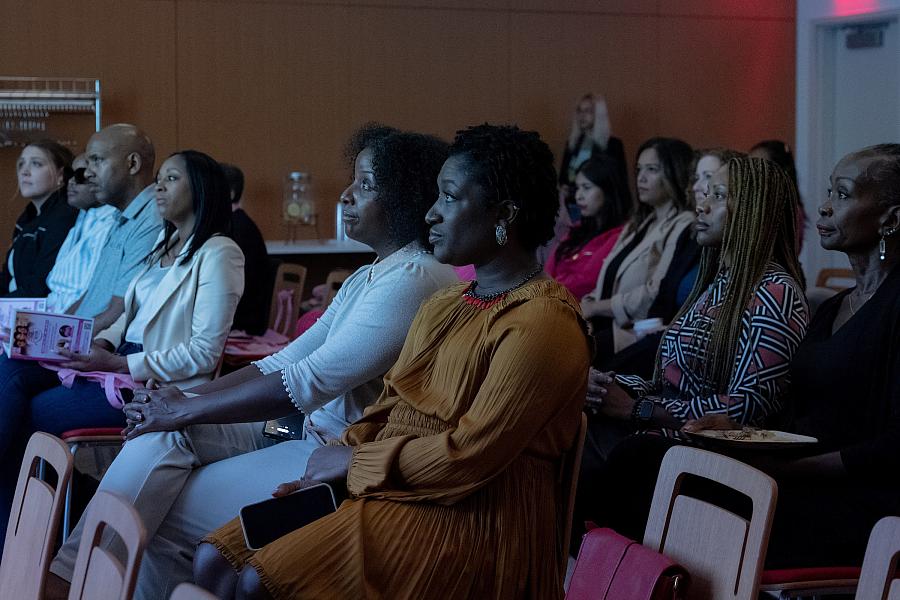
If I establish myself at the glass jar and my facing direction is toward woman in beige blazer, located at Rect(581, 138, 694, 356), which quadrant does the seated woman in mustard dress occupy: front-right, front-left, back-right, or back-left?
front-right

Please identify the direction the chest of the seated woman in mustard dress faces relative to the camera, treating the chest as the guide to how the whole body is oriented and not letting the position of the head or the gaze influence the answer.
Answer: to the viewer's left

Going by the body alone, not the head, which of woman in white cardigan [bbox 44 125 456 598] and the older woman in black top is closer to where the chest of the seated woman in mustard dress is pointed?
the woman in white cardigan

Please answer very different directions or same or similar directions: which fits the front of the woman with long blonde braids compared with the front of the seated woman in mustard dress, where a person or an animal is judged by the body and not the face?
same or similar directions

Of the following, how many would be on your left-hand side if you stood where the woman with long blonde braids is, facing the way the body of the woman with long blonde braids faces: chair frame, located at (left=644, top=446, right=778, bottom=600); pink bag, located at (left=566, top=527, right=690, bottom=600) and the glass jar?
2

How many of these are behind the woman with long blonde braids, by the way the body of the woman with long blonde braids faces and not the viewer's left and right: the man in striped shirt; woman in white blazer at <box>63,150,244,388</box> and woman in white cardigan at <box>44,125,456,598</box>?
0

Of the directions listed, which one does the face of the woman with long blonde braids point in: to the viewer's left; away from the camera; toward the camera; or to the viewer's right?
to the viewer's left

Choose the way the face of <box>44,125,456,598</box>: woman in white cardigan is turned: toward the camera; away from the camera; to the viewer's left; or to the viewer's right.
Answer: to the viewer's left

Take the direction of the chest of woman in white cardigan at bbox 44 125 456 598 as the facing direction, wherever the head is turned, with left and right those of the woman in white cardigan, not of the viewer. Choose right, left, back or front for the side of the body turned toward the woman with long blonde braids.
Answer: back

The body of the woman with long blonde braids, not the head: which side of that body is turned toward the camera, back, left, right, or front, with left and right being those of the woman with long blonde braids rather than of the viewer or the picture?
left

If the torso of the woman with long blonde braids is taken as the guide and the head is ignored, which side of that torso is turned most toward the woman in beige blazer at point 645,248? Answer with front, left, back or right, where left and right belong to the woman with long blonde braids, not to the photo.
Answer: right

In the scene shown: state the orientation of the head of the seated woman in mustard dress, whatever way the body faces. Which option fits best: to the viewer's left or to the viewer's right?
to the viewer's left

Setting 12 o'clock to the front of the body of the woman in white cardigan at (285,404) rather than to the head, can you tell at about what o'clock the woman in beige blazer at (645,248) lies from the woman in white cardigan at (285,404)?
the woman in beige blazer at (645,248) is roughly at 4 o'clock from the woman in white cardigan at (285,404).

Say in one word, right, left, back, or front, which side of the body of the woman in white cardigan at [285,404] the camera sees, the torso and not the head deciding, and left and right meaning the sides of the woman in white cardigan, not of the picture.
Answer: left

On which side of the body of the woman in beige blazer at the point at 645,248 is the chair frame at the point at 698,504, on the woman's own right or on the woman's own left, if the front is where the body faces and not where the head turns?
on the woman's own left

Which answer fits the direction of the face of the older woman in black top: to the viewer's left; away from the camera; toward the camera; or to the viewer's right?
to the viewer's left
